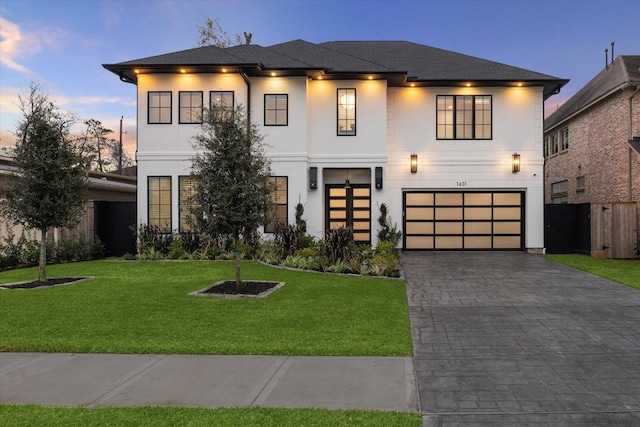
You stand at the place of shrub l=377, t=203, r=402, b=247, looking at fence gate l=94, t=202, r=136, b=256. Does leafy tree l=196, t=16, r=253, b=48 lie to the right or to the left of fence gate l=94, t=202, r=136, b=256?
right

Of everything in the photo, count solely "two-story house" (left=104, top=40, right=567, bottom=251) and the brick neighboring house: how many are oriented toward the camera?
2

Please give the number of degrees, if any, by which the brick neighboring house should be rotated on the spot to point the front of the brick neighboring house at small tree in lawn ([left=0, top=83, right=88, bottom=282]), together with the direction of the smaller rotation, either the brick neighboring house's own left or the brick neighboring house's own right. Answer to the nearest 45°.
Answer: approximately 45° to the brick neighboring house's own right

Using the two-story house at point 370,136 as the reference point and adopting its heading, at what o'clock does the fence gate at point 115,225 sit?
The fence gate is roughly at 3 o'clock from the two-story house.

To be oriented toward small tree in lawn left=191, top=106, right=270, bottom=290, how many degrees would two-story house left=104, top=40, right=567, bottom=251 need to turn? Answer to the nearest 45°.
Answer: approximately 45° to its right

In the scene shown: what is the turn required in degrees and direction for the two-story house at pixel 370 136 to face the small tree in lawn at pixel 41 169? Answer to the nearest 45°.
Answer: approximately 45° to its right

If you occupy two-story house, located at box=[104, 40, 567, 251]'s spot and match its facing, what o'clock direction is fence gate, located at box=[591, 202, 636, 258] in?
The fence gate is roughly at 9 o'clock from the two-story house.

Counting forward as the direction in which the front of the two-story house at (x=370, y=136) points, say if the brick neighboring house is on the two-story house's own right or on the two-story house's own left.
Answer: on the two-story house's own left

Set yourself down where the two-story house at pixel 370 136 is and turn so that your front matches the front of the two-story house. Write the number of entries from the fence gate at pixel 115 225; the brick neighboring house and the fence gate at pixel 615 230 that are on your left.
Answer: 2

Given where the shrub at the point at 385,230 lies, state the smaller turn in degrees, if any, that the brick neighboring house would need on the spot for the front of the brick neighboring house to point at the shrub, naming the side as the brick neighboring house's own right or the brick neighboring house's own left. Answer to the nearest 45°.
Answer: approximately 45° to the brick neighboring house's own right

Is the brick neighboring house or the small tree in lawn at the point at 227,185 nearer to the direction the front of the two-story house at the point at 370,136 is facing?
the small tree in lawn
